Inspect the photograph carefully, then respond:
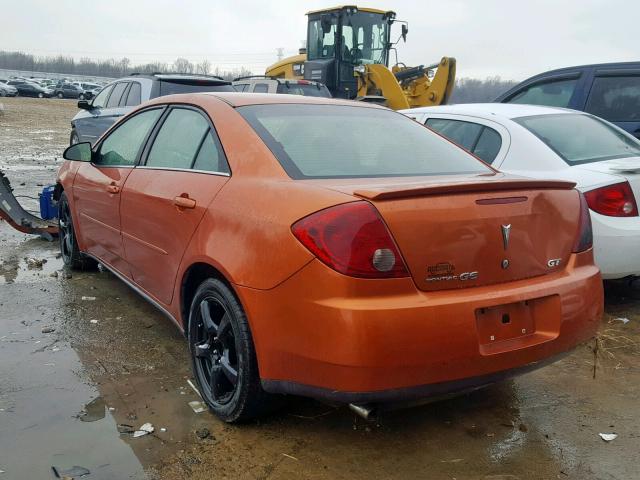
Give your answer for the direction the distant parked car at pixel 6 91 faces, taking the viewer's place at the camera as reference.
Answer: facing the viewer and to the right of the viewer

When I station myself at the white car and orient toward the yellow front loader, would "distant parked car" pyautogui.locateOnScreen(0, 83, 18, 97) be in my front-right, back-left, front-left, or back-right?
front-left

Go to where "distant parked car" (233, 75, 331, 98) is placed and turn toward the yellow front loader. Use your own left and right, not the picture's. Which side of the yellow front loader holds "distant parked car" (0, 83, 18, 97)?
left

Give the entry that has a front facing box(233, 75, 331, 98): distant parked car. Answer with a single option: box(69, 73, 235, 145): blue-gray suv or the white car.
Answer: the white car

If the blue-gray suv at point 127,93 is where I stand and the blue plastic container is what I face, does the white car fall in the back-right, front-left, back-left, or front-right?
front-left

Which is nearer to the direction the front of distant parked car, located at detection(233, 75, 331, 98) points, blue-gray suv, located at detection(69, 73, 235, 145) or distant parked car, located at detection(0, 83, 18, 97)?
the distant parked car

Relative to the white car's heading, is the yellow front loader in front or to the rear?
in front

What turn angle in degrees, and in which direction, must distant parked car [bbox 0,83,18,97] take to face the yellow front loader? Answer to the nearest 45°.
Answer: approximately 45° to its right

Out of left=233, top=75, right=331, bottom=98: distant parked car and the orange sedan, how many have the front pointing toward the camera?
0

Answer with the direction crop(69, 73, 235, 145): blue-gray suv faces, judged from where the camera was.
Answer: facing away from the viewer and to the left of the viewer

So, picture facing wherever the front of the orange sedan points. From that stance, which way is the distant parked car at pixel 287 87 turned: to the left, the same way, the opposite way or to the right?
the same way

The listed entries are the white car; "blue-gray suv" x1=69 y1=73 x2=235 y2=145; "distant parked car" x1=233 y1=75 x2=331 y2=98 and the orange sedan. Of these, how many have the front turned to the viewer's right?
0

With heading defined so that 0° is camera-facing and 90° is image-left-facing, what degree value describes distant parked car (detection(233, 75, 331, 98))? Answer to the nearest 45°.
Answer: approximately 135°

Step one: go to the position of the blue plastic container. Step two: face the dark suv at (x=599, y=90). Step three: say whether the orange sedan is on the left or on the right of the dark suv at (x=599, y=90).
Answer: right

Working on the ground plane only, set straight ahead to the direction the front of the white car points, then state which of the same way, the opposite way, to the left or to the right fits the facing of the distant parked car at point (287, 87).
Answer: the same way

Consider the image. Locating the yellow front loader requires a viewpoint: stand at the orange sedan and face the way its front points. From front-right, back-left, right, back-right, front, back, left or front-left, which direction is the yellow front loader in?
front-right
